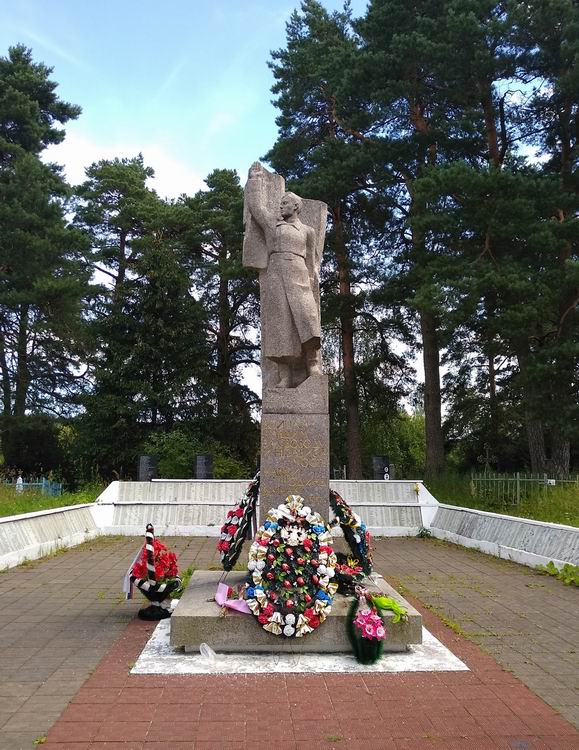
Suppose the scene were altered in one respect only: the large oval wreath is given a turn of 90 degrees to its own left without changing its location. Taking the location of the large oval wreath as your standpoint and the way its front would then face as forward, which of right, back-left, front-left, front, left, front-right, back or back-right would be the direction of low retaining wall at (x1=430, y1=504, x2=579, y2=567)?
front-left

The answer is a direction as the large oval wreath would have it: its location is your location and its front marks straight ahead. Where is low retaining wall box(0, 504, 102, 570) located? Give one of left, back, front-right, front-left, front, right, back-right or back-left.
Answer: back-right

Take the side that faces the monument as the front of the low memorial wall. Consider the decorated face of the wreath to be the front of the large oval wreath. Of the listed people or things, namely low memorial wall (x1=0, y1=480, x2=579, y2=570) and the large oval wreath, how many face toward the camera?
2

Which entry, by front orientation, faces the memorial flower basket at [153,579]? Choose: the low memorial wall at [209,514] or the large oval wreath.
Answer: the low memorial wall

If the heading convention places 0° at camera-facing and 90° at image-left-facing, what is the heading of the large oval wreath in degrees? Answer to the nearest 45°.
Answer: approximately 0°

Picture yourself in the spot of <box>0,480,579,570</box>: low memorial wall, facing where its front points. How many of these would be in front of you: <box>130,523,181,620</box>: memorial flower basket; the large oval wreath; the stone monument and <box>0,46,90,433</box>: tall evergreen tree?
3

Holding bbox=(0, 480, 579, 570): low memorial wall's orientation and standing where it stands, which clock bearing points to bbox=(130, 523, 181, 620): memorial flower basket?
The memorial flower basket is roughly at 12 o'clock from the low memorial wall.

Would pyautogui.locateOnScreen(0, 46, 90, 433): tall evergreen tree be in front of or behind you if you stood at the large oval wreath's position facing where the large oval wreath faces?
behind

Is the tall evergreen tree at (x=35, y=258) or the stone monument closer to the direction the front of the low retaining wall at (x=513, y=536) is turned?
the stone monument

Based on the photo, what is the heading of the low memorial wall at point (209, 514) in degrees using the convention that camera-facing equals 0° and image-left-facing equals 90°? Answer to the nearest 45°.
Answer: approximately 0°

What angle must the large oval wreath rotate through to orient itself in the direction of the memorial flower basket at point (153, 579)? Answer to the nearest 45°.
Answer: approximately 135° to its right

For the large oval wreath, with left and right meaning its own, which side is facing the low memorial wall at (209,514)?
back
